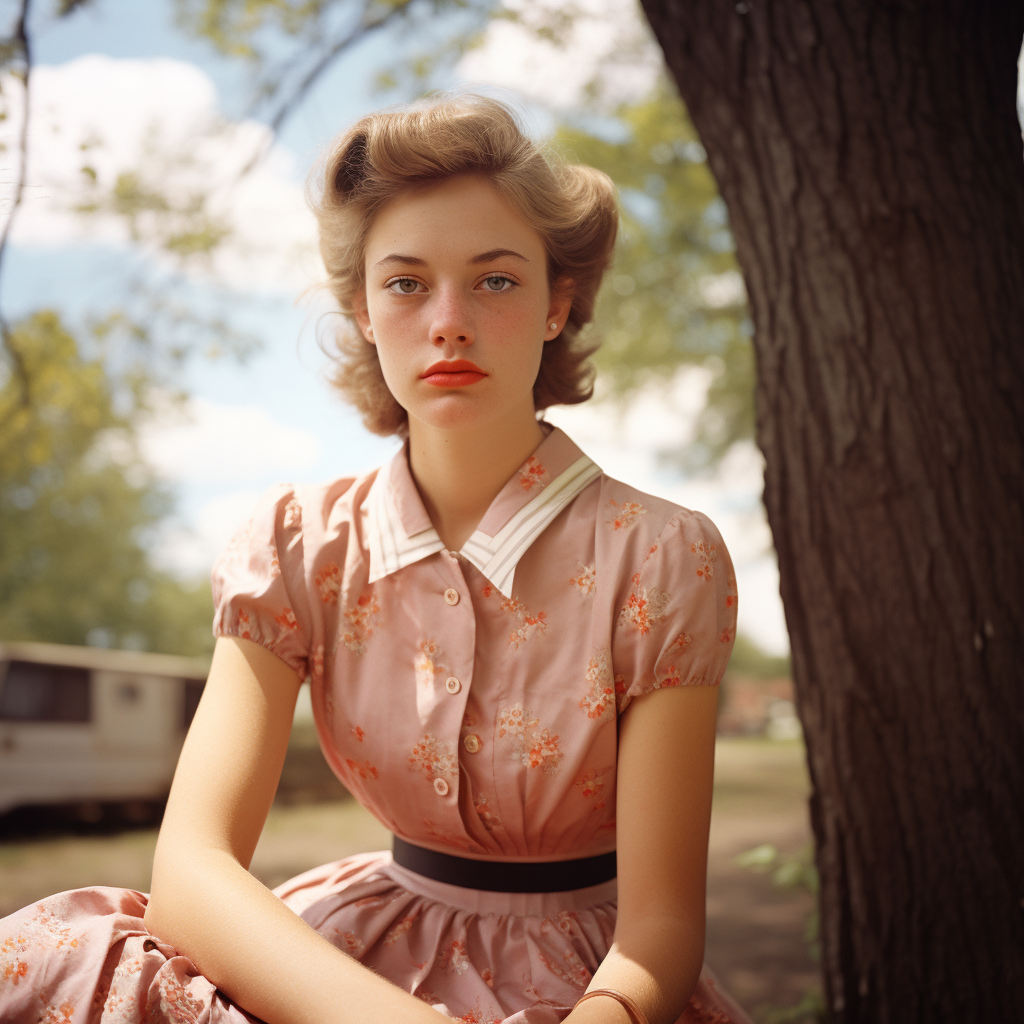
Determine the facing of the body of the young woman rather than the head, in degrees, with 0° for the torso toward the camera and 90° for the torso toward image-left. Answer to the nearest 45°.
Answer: approximately 0°

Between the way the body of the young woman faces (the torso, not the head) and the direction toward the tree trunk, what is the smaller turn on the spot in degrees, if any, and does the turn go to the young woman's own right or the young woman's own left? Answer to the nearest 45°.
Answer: approximately 135° to the young woman's own left

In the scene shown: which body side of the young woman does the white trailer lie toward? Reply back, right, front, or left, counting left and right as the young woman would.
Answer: back
